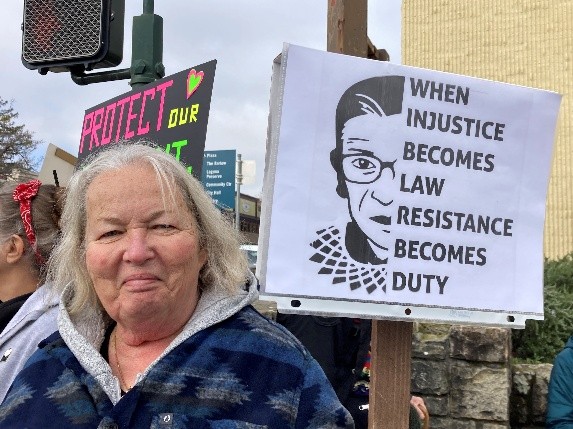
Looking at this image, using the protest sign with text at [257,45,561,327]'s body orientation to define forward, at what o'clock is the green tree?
The green tree is roughly at 5 o'clock from the protest sign with text.

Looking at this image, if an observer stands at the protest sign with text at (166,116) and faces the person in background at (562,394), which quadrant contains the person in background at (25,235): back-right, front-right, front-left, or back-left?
back-right

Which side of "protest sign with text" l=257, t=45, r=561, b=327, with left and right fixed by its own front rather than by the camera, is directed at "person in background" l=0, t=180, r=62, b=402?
right

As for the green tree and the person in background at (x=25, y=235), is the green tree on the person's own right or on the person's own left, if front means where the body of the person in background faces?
on the person's own right
